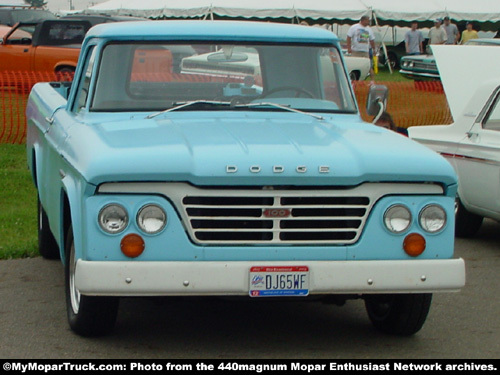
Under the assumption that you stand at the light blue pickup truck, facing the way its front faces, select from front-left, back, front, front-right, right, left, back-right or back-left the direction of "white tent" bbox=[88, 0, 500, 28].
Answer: back

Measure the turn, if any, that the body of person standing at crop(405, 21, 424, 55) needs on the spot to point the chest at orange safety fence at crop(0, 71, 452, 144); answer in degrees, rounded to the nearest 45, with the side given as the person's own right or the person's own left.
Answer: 0° — they already face it

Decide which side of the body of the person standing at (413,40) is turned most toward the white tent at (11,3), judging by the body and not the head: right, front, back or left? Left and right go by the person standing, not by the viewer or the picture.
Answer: right

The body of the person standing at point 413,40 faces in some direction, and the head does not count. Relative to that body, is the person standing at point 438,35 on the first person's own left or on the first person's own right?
on the first person's own left

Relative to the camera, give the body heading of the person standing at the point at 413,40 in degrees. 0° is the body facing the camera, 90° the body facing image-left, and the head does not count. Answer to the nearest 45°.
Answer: approximately 0°

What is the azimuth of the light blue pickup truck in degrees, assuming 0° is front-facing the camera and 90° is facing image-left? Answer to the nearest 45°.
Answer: approximately 0°
